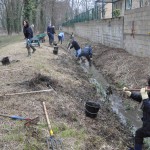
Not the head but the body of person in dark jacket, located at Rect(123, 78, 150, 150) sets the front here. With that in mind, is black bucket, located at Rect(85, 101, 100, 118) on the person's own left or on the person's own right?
on the person's own right

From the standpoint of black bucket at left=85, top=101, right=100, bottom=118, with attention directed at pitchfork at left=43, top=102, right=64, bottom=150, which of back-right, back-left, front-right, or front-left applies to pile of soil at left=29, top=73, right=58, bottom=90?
back-right

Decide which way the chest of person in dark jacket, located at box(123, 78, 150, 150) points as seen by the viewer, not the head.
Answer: to the viewer's left

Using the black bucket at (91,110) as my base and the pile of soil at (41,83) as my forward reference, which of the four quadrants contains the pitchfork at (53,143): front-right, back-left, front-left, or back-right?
back-left
